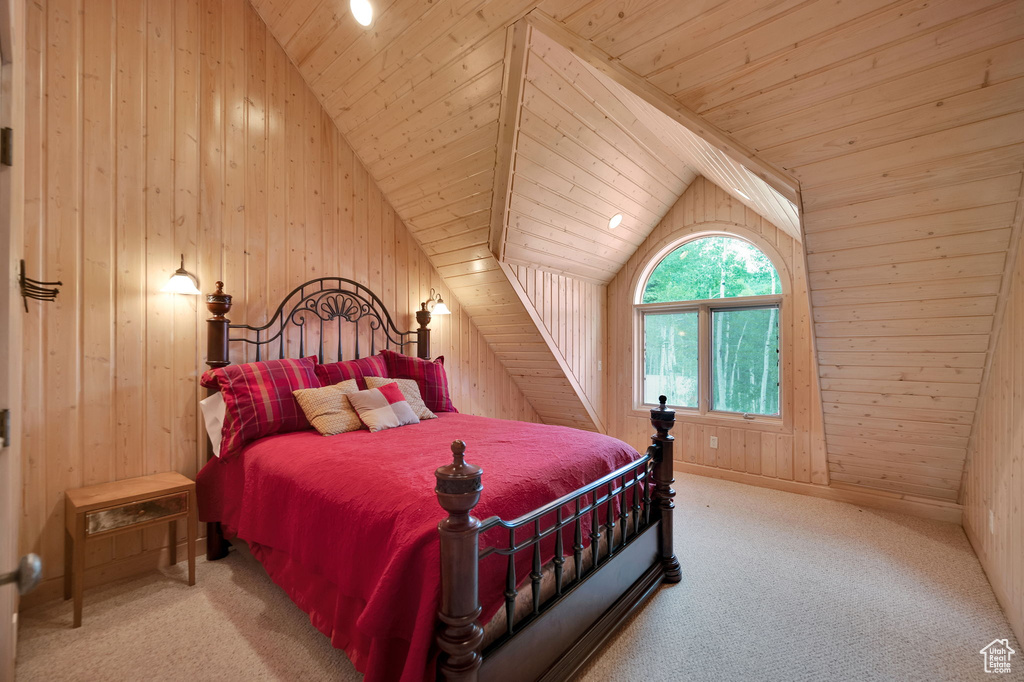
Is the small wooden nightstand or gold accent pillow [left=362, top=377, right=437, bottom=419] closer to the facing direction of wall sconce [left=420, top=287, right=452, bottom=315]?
the gold accent pillow

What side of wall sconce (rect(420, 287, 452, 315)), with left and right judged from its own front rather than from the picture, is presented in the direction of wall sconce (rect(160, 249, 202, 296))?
right

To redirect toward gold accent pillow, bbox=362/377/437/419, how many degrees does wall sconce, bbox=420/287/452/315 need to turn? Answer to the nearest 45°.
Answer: approximately 45° to its right

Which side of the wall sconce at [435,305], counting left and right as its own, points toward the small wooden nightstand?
right

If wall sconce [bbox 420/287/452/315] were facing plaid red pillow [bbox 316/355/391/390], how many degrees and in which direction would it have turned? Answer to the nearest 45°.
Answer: approximately 90° to its right
